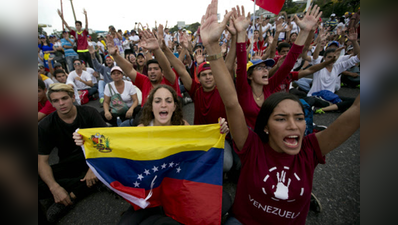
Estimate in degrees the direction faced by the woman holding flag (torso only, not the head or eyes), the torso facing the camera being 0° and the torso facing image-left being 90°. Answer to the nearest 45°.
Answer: approximately 0°

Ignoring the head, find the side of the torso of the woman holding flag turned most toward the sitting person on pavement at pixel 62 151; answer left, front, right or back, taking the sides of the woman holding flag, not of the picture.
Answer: right
